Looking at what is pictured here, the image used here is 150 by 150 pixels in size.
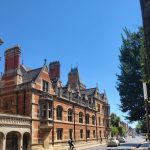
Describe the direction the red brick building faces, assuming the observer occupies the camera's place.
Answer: facing the viewer and to the right of the viewer

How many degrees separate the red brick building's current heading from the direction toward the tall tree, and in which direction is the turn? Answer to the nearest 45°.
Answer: approximately 45° to its left
